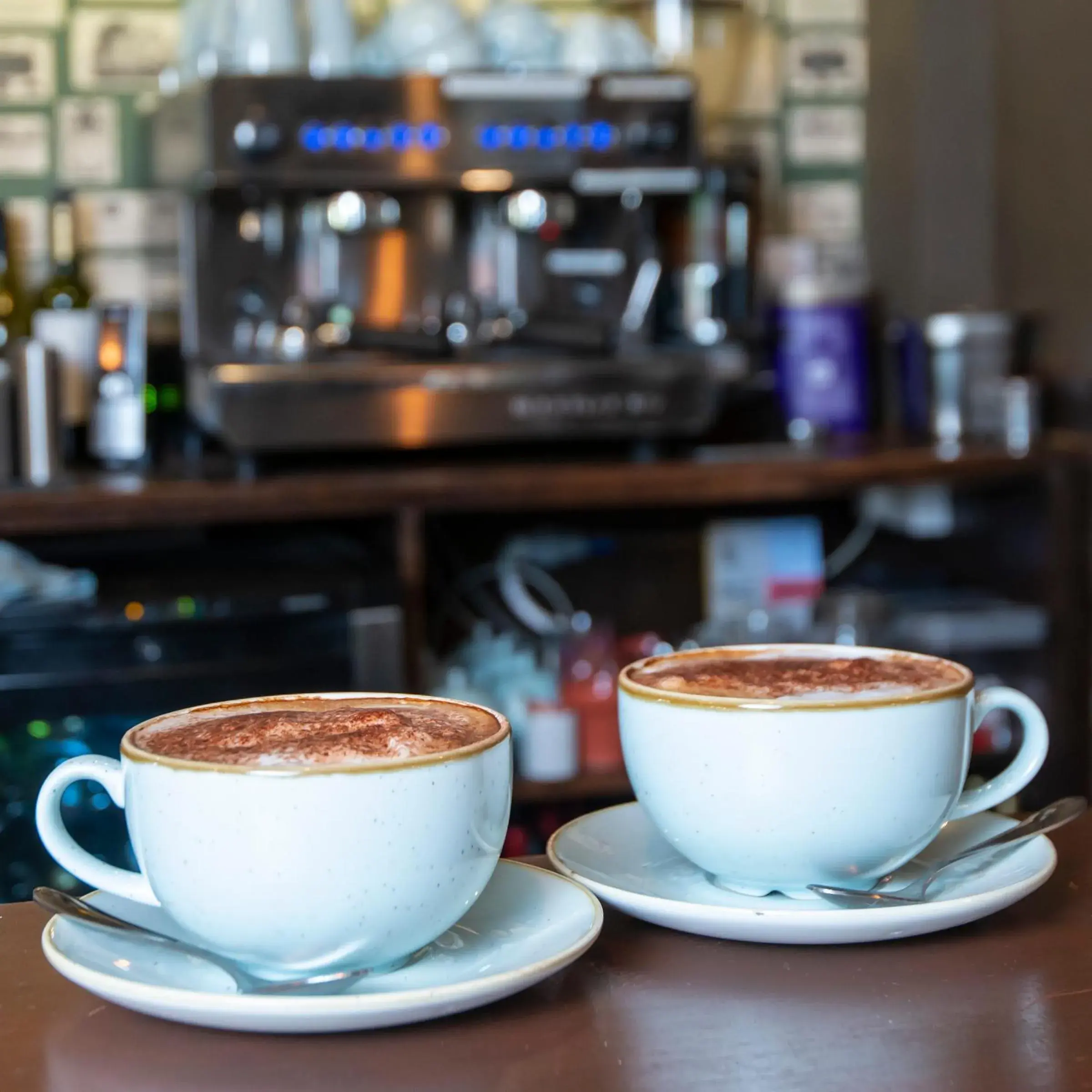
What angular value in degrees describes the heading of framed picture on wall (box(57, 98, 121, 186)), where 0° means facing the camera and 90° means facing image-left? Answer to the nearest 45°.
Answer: approximately 0°

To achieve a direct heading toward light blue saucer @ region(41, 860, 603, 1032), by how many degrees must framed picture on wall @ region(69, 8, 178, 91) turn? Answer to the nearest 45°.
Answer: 0° — it already faces it

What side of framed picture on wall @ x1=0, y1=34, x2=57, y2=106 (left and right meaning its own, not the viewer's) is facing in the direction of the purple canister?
left
